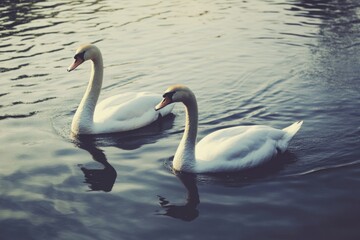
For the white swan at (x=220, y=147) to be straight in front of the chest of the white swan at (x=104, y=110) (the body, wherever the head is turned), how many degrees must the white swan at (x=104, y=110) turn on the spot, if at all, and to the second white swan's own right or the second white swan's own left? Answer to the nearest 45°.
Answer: approximately 135° to the second white swan's own left

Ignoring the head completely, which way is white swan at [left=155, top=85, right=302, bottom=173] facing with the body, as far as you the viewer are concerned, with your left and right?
facing to the left of the viewer

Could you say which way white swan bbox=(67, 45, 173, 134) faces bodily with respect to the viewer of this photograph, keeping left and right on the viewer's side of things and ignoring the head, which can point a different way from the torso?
facing to the left of the viewer

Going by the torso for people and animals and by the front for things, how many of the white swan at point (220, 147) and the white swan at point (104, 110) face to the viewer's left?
2

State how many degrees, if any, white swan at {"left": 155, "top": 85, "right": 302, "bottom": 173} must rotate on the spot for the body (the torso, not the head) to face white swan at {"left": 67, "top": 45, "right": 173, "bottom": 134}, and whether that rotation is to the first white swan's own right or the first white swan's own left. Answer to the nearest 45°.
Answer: approximately 45° to the first white swan's own right
